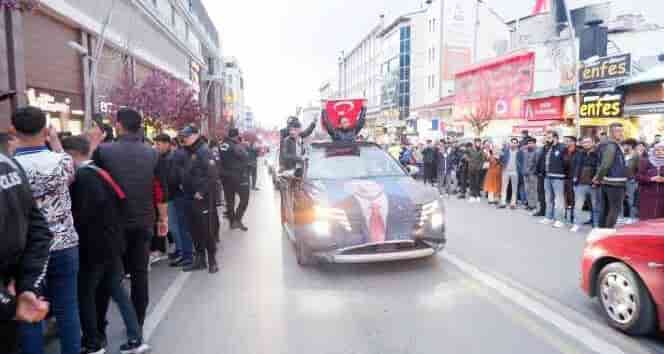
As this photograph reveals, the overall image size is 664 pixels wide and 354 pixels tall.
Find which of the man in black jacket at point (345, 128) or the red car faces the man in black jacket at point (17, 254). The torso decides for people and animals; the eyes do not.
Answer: the man in black jacket at point (345, 128)

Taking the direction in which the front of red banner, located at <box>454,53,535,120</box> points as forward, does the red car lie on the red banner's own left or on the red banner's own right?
on the red banner's own left

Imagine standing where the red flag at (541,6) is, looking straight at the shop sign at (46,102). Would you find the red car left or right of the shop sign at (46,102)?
left

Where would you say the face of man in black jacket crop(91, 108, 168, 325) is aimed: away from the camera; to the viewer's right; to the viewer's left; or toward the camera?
away from the camera

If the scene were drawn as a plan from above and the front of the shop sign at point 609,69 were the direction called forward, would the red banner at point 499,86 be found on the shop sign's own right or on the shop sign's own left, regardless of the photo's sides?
on the shop sign's own right

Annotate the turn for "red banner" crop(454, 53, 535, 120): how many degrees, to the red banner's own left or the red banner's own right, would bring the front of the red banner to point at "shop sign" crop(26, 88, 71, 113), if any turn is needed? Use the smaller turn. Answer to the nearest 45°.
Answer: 0° — it already faces it

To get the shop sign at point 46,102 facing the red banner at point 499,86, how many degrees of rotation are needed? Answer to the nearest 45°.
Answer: approximately 45° to its left

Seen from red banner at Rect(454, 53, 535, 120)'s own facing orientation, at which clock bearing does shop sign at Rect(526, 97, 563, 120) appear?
The shop sign is roughly at 10 o'clock from the red banner.

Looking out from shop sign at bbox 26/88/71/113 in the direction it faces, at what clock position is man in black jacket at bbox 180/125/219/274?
The man in black jacket is roughly at 1 o'clock from the shop sign.

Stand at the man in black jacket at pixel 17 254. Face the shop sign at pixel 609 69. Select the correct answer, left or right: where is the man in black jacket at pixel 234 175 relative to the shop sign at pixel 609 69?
left

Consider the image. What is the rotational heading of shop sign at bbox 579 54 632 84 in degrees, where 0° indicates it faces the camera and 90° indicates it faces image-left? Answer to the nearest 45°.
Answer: approximately 45°
